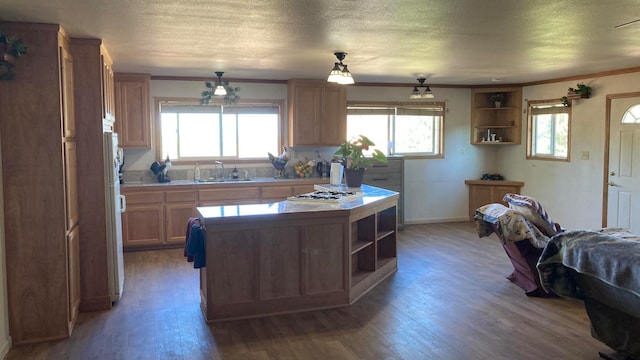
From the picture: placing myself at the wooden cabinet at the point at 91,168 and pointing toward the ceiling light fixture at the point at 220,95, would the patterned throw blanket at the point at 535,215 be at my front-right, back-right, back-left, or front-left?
front-right

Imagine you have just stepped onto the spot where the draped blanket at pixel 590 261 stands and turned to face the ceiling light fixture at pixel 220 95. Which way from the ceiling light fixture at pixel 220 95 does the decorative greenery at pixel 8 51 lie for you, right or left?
left

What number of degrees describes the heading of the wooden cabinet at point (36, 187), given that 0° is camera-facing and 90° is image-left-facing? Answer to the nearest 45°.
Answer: approximately 270°

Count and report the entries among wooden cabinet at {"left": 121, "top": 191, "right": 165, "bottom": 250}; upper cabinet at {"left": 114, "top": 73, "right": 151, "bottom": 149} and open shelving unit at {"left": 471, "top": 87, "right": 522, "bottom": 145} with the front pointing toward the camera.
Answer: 3

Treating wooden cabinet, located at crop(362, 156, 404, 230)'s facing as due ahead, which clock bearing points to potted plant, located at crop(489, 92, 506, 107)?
The potted plant is roughly at 8 o'clock from the wooden cabinet.

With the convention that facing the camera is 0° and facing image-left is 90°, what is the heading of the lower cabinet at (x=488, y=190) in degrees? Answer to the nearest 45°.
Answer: approximately 0°

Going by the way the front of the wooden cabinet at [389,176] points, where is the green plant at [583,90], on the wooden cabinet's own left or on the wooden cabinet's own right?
on the wooden cabinet's own left

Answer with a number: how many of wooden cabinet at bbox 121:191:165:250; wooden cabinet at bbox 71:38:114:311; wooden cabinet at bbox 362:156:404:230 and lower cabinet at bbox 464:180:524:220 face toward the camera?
3

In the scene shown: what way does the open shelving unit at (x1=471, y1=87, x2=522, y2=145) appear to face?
toward the camera

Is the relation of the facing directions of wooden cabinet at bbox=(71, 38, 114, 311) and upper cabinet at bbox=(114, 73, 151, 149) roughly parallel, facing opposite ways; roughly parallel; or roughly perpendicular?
roughly perpendicular

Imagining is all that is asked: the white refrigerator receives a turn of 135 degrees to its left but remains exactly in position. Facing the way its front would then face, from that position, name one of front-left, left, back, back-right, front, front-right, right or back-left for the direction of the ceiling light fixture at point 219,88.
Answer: right

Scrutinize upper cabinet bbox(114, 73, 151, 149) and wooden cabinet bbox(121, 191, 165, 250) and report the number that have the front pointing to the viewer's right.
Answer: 0

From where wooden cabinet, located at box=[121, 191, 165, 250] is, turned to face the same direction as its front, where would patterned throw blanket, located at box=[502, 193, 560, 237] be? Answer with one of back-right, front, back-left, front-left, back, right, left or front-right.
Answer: front-left

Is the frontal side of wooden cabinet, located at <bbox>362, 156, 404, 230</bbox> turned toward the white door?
no

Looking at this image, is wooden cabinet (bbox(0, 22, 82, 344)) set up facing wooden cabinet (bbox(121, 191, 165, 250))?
no

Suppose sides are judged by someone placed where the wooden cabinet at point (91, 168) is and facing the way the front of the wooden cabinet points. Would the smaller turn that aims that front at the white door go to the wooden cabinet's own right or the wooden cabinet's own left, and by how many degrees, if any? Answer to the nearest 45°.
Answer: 0° — it already faces it

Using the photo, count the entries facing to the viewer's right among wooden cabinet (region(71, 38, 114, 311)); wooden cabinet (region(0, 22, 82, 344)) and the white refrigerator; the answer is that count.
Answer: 3

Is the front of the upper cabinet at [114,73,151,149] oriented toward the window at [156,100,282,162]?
no

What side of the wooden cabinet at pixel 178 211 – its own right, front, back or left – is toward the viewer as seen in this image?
front

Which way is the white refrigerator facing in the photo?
to the viewer's right
